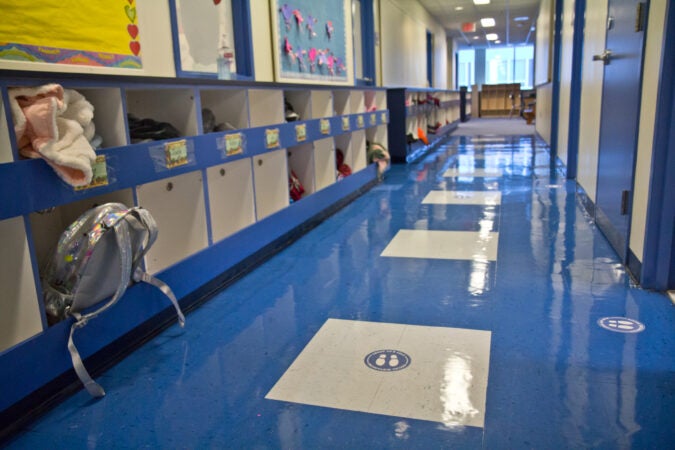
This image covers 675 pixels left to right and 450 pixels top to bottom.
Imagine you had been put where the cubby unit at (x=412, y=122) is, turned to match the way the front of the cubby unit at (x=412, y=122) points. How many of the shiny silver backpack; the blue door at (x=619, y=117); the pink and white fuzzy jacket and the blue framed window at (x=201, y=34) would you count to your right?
4

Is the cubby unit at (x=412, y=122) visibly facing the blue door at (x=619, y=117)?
no

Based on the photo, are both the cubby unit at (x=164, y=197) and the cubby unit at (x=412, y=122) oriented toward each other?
no

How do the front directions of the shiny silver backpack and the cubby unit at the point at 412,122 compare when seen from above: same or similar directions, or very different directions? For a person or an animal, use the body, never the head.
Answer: very different directions

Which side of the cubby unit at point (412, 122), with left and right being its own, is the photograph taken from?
right

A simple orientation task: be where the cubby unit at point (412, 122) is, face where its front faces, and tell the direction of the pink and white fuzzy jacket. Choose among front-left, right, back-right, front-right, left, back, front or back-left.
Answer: right

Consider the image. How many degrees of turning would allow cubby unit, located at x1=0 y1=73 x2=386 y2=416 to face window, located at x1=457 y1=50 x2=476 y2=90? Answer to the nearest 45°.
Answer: approximately 90° to its left

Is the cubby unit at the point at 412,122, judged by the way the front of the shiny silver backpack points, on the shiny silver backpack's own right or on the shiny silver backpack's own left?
on the shiny silver backpack's own right

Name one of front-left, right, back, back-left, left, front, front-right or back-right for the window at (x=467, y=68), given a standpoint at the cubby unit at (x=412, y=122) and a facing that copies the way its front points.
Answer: left

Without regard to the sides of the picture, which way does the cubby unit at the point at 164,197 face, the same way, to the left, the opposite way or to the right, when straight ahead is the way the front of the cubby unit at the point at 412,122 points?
the same way

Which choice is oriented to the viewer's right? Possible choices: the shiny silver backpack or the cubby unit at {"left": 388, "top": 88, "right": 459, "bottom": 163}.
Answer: the cubby unit

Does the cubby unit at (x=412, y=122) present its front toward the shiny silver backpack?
no

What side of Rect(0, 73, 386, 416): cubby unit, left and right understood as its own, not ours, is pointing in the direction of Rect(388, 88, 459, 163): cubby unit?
left

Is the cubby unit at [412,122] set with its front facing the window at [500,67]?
no

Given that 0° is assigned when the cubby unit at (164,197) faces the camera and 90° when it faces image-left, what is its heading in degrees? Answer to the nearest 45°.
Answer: approximately 315°
